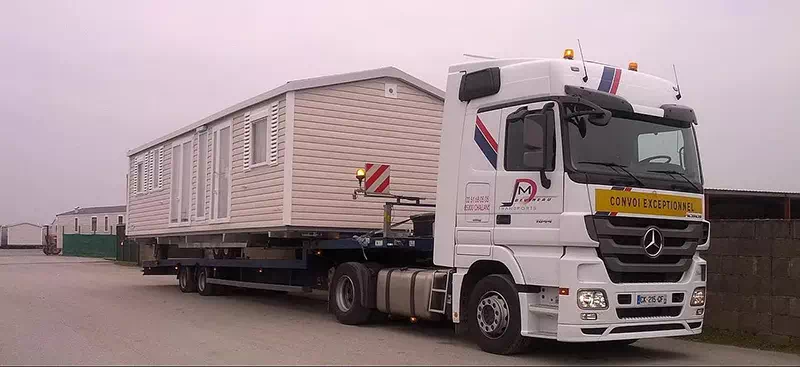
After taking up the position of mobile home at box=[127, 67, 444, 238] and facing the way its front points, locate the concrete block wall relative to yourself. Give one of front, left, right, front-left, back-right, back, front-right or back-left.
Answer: left

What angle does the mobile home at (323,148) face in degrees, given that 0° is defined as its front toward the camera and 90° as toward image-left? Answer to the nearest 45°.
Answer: approximately 45°

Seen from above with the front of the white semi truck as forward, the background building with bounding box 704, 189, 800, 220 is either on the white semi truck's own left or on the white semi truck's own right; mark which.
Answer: on the white semi truck's own left

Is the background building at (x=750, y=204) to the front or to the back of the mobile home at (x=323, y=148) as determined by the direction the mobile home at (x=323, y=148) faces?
to the back

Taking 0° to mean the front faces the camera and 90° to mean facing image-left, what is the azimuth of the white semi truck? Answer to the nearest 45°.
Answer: approximately 315°

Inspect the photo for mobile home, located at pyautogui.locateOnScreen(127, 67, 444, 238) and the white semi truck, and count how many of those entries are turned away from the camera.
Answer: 0

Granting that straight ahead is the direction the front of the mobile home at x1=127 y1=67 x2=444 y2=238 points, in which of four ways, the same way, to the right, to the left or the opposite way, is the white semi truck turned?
to the left

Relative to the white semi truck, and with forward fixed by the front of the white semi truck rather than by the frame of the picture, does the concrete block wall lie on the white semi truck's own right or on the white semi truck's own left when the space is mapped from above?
on the white semi truck's own left
